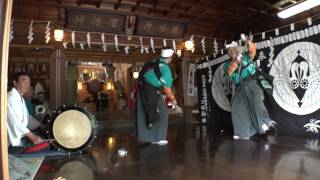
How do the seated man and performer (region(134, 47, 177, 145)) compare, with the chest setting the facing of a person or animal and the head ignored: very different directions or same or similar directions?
same or similar directions

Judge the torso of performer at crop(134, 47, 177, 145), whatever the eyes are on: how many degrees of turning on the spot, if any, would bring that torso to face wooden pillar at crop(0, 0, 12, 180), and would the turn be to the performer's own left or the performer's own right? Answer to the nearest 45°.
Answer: approximately 90° to the performer's own right

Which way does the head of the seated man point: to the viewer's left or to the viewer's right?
to the viewer's right

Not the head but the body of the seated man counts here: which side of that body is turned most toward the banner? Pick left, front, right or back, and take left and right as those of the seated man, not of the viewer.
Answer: front

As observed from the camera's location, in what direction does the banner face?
facing the viewer and to the left of the viewer

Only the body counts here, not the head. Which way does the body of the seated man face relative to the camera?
to the viewer's right

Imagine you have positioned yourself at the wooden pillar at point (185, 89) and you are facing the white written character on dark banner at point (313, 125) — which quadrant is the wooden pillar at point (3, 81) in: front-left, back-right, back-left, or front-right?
front-right

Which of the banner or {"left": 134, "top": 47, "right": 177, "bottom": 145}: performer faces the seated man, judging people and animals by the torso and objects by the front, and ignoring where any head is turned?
the banner

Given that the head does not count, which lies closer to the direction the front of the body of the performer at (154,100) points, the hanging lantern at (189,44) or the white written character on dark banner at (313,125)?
the white written character on dark banner

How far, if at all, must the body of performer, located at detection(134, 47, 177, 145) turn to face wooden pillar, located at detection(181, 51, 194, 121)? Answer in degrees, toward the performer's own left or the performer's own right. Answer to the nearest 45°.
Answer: approximately 90° to the performer's own left

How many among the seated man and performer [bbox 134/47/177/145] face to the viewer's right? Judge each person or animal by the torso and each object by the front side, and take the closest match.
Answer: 2

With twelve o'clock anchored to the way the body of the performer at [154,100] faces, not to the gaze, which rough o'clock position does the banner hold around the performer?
The banner is roughly at 12 o'clock from the performer.

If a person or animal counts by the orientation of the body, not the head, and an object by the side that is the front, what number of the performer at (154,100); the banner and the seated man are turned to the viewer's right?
2

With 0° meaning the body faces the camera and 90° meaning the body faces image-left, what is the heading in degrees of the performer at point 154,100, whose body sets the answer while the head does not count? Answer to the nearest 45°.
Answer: approximately 270°
